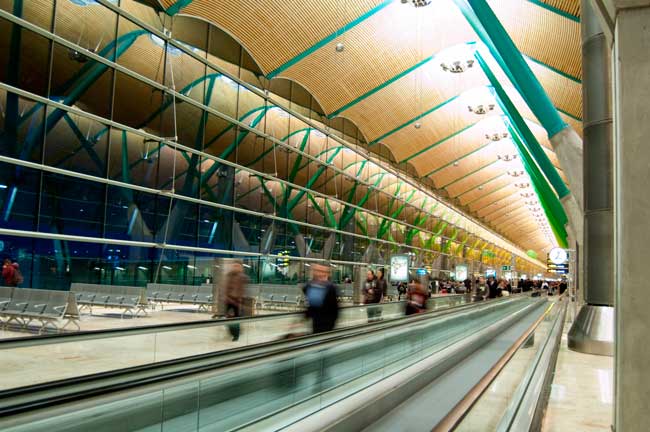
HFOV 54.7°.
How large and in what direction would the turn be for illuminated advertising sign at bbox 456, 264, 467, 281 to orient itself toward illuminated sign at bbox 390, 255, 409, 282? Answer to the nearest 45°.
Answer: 0° — it already faces it

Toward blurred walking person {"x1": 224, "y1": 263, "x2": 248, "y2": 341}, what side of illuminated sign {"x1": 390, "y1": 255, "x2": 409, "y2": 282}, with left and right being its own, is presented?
front

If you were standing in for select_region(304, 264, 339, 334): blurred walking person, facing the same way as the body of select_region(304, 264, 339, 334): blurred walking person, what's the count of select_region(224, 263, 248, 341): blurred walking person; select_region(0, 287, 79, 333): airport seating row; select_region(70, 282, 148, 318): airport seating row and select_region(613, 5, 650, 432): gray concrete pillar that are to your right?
3

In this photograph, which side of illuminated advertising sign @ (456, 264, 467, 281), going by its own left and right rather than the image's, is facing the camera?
front

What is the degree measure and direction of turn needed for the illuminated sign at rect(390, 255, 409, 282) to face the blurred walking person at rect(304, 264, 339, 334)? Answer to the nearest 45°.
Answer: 0° — it already faces them

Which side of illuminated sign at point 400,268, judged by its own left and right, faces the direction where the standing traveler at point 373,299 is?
front

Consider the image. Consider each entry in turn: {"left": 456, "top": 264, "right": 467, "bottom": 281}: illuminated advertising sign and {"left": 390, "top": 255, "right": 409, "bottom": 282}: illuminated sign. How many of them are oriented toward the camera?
2

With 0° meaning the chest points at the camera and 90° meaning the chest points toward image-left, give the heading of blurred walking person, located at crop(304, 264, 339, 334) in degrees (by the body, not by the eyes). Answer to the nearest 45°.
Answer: approximately 45°

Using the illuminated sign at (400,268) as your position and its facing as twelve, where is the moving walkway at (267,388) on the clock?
The moving walkway is roughly at 12 o'clock from the illuminated sign.
